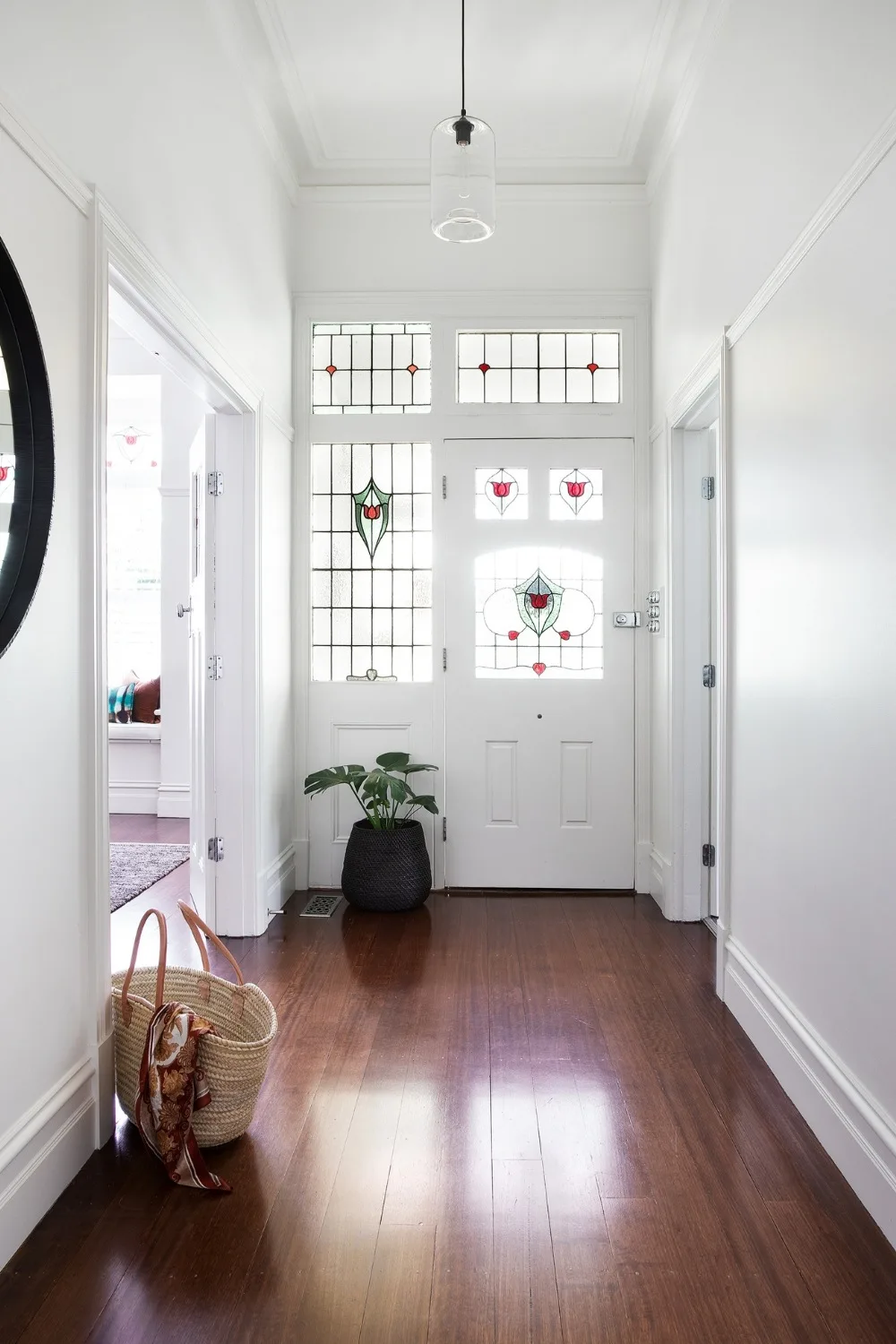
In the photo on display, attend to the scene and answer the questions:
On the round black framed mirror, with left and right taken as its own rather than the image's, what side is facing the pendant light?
left

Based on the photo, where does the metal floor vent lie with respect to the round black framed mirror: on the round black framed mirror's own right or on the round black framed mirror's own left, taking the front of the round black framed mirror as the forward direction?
on the round black framed mirror's own left

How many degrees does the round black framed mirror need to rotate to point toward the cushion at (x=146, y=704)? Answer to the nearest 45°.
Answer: approximately 135° to its left

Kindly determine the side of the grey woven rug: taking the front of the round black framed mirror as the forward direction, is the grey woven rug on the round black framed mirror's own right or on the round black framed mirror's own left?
on the round black framed mirror's own left

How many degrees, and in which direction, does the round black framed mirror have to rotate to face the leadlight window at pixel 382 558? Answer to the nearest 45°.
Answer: approximately 90° to its left

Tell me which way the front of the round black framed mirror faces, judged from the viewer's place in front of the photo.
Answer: facing the viewer and to the right of the viewer

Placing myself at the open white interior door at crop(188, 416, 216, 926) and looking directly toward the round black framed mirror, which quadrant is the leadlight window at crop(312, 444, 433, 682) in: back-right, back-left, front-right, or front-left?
back-left

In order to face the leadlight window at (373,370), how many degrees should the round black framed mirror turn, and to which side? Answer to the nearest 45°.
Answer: approximately 90° to its left

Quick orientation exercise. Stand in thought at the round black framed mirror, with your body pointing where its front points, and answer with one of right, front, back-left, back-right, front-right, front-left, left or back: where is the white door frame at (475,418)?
left
